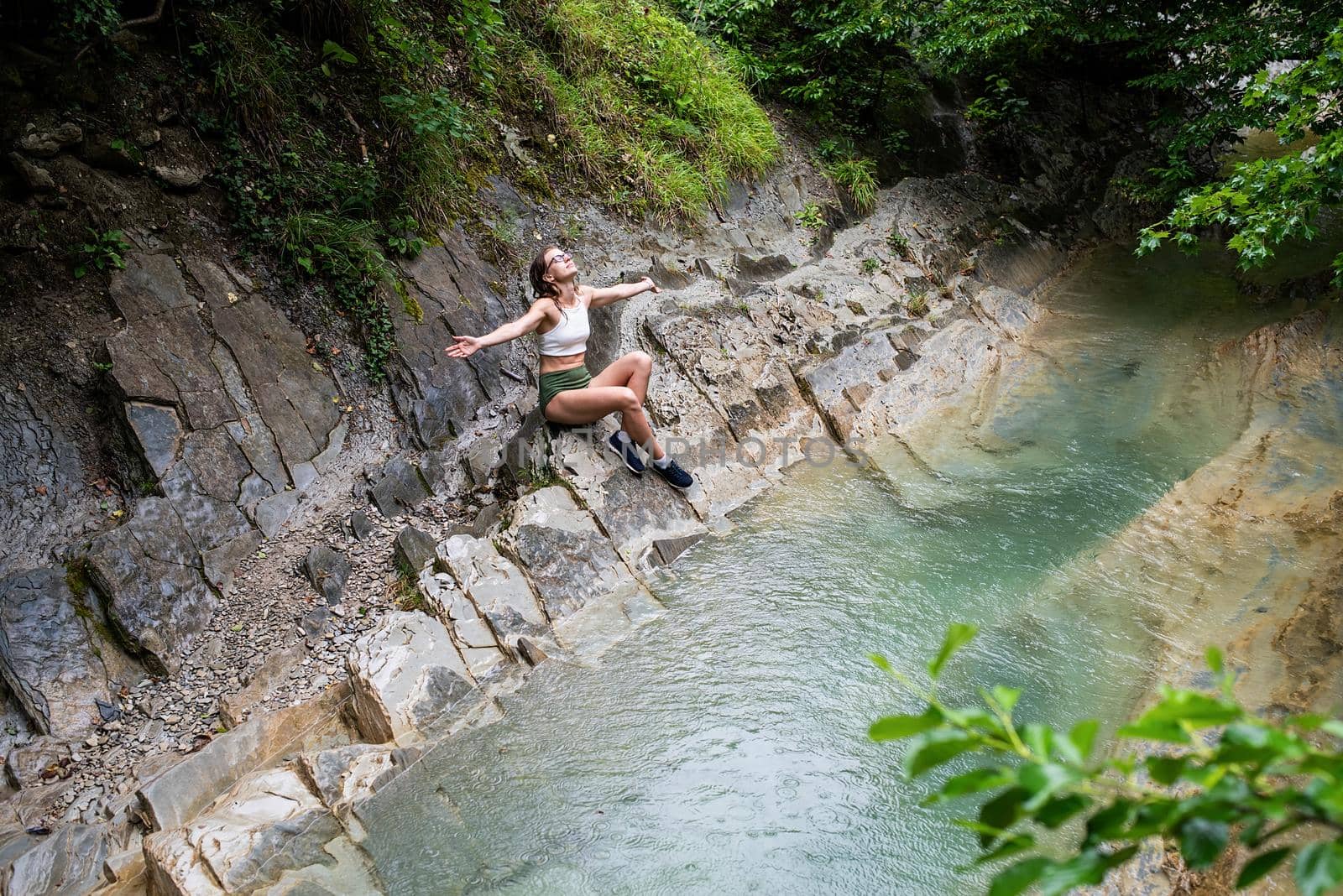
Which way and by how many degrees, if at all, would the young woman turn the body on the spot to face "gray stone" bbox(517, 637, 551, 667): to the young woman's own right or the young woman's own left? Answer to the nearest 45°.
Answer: approximately 90° to the young woman's own right

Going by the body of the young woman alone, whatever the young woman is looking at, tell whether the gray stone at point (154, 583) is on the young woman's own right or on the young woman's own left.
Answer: on the young woman's own right

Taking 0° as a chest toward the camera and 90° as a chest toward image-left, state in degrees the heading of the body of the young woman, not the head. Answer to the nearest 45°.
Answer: approximately 315°

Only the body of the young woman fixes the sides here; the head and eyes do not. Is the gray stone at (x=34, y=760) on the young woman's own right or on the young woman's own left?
on the young woman's own right

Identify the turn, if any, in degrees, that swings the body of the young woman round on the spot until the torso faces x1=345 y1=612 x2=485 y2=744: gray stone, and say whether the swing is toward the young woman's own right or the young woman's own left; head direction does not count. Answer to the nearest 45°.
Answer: approximately 90° to the young woman's own right

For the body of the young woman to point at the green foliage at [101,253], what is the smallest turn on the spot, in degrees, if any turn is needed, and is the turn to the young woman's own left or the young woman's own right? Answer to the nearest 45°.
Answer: approximately 135° to the young woman's own right

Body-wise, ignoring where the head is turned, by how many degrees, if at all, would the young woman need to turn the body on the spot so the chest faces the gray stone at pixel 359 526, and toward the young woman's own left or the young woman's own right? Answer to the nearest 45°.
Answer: approximately 135° to the young woman's own right

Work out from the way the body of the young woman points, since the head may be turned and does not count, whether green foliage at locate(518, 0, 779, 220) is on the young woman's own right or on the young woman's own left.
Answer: on the young woman's own left

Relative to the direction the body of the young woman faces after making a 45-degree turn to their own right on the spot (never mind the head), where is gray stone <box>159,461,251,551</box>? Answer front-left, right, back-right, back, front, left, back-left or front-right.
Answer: right

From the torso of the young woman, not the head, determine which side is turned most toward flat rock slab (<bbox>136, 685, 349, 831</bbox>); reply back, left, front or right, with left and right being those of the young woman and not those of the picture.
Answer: right
